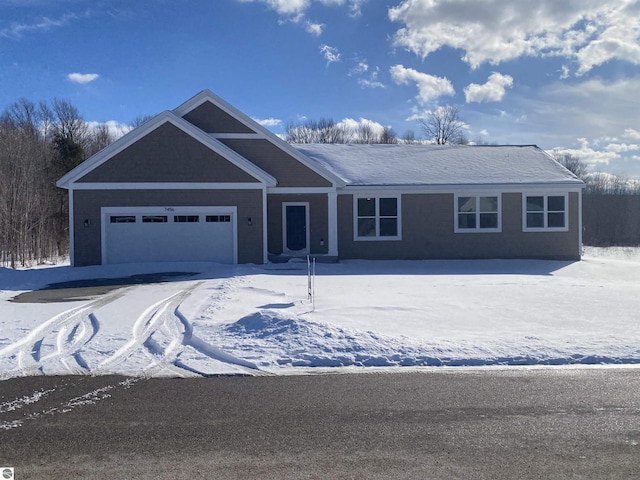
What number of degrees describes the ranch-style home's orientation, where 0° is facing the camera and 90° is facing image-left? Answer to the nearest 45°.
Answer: approximately 0°
